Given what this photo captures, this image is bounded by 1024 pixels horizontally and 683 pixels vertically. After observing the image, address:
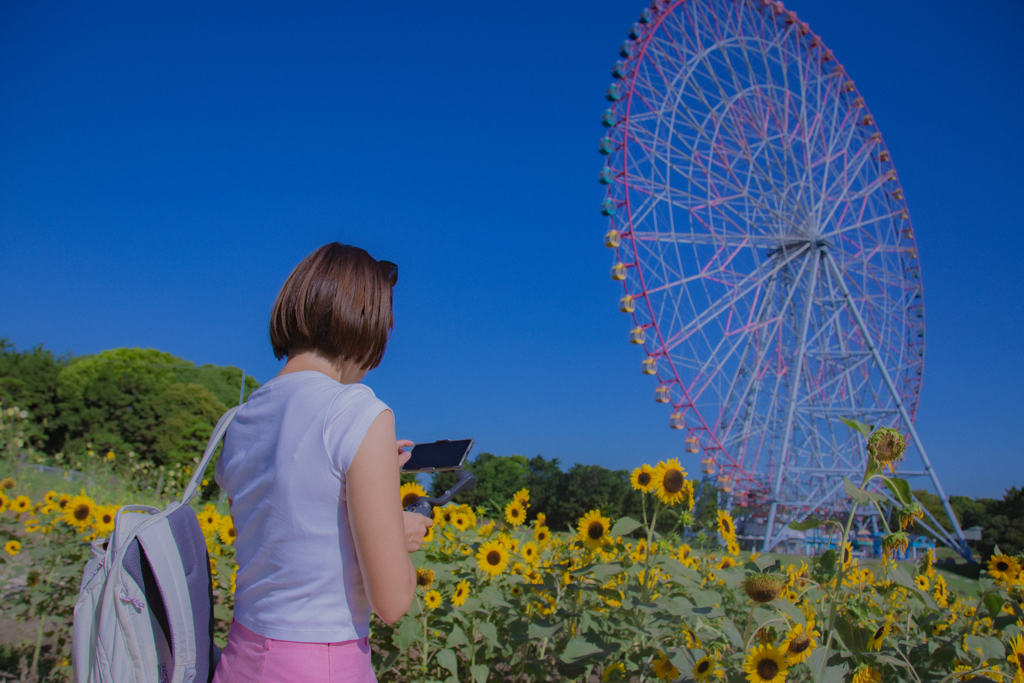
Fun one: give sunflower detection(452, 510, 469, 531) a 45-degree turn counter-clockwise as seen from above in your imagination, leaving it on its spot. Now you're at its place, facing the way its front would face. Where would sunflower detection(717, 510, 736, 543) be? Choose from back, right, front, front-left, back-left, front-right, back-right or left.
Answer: front-left

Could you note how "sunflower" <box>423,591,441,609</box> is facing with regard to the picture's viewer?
facing the viewer

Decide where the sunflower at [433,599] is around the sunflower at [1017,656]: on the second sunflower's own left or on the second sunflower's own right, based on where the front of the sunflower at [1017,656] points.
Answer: on the second sunflower's own right

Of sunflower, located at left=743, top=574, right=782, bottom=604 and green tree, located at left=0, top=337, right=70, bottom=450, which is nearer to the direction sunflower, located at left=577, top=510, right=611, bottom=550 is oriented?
the sunflower

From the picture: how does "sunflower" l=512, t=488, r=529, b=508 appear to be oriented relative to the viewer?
toward the camera

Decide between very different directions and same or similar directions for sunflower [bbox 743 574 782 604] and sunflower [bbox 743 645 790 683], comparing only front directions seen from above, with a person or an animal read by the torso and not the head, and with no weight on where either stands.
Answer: same or similar directions

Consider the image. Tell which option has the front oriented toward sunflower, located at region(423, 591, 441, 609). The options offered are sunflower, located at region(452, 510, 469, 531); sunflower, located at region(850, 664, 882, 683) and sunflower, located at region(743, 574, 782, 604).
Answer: sunflower, located at region(452, 510, 469, 531)

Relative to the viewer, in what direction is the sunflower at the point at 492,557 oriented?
toward the camera

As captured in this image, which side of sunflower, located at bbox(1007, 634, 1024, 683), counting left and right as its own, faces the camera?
front

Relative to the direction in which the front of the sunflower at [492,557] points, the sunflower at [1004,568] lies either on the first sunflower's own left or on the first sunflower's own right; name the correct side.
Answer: on the first sunflower's own left
